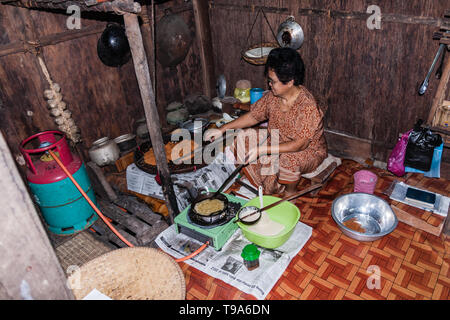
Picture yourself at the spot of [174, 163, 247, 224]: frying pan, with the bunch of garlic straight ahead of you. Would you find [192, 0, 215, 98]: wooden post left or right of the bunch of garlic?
right

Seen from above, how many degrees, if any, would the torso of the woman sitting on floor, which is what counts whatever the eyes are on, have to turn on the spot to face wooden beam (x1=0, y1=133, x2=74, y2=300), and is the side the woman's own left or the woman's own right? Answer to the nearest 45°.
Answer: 0° — they already face it

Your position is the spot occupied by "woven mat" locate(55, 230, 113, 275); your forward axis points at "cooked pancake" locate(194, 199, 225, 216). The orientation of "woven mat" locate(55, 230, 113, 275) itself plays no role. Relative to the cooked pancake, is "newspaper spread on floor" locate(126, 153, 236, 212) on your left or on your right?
left

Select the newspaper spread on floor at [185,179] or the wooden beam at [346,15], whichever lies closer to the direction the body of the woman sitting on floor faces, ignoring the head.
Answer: the newspaper spread on floor

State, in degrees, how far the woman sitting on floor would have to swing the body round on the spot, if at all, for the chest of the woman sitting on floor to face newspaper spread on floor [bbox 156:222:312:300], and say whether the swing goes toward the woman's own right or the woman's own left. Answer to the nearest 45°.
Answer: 0° — they already face it

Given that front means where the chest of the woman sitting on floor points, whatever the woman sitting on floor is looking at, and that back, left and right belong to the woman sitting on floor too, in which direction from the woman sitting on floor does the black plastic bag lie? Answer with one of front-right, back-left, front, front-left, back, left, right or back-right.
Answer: back-left

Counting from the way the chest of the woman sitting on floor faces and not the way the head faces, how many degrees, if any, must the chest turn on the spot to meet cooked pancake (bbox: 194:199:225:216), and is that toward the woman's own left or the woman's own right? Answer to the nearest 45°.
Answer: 0° — they already face it

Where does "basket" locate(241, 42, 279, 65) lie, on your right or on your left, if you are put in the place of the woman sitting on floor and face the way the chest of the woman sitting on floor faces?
on your right
